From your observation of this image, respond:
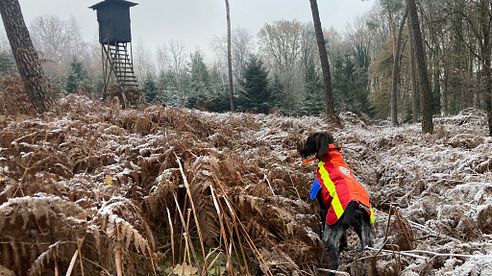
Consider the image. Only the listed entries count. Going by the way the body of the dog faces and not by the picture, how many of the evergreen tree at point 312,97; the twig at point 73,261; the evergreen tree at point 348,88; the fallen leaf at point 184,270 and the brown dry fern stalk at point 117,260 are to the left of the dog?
3

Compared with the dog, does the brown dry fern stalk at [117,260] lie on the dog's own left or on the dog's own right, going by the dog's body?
on the dog's own left

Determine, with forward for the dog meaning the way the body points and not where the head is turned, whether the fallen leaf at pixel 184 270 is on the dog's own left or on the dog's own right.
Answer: on the dog's own left

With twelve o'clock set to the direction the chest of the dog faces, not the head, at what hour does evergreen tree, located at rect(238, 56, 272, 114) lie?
The evergreen tree is roughly at 1 o'clock from the dog.

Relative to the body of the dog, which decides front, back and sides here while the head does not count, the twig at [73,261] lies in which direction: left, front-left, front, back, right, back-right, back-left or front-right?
left

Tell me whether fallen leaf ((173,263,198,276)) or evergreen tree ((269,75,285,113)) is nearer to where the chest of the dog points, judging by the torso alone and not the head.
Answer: the evergreen tree

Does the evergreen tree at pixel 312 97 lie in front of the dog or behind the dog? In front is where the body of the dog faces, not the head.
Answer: in front

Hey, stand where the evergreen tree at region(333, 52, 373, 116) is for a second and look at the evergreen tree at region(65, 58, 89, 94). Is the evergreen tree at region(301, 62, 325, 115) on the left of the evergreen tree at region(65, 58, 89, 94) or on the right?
left

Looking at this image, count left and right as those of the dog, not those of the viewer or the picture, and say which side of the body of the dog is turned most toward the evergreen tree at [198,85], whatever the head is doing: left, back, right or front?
front

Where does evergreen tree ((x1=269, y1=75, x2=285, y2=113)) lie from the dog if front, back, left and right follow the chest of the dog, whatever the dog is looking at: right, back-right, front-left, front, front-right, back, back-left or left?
front-right

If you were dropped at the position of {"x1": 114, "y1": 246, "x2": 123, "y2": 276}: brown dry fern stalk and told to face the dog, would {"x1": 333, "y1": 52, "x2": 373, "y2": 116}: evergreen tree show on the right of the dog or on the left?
left

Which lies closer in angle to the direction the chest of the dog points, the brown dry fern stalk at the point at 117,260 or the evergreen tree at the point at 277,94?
the evergreen tree

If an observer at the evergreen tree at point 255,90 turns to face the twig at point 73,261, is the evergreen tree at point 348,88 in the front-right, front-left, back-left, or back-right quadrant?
back-left

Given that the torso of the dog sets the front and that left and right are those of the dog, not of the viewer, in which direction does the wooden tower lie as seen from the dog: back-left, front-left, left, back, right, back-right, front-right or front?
front

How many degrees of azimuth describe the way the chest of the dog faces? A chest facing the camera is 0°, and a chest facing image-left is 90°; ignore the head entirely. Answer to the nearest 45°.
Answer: approximately 135°

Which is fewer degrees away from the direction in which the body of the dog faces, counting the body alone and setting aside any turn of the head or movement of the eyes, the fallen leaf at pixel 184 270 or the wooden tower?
the wooden tower

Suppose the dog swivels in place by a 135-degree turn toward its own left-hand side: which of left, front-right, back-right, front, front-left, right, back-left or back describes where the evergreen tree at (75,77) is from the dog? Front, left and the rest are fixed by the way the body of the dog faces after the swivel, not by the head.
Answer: back-right
